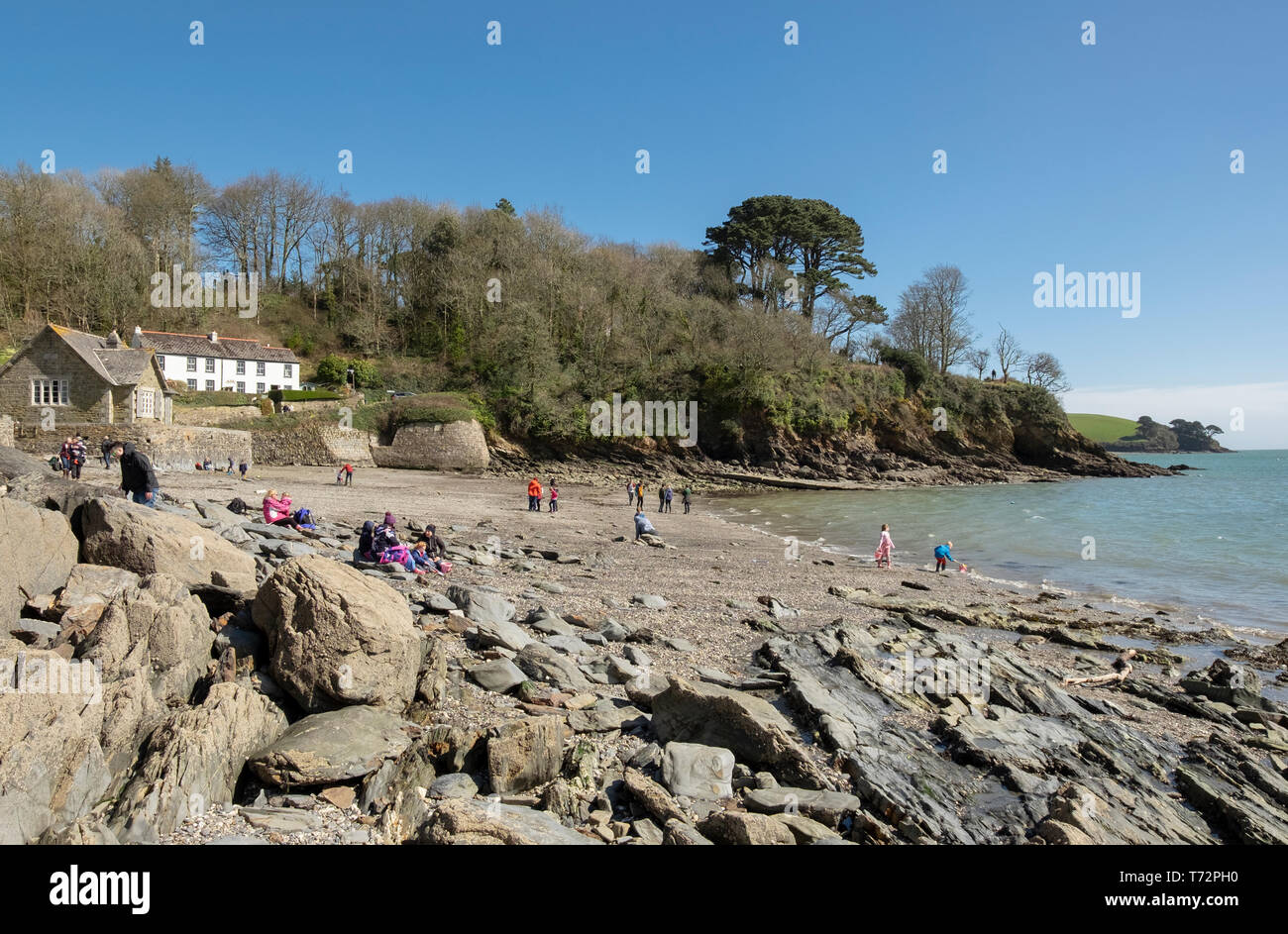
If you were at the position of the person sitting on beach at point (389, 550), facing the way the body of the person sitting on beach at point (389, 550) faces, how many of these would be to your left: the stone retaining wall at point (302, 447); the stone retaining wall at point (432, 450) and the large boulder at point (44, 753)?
2
